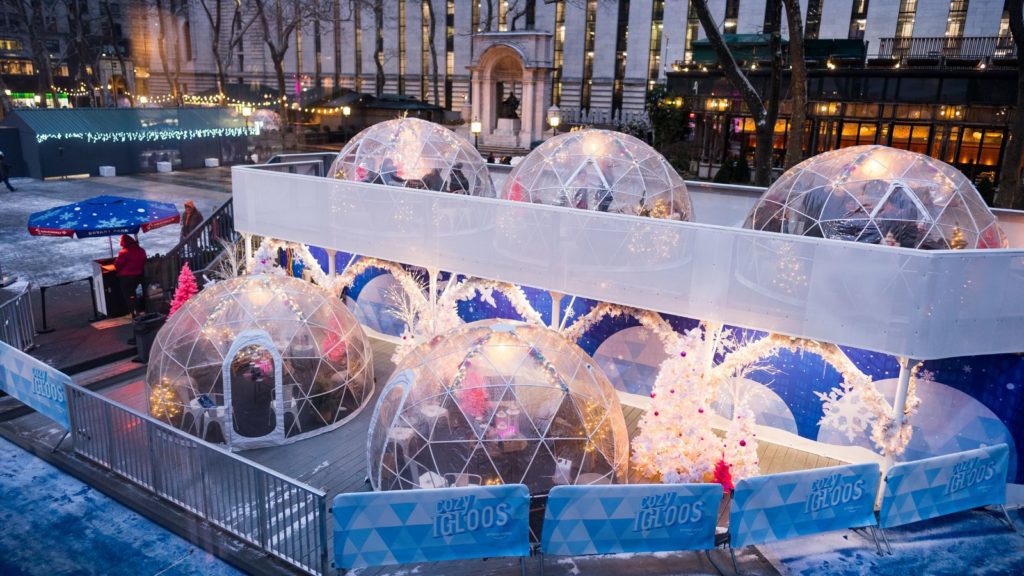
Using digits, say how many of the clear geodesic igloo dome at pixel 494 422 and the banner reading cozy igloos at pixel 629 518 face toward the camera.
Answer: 1

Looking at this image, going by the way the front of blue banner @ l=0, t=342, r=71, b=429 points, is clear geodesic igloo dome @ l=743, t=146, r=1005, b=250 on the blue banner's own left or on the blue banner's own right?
on the blue banner's own left

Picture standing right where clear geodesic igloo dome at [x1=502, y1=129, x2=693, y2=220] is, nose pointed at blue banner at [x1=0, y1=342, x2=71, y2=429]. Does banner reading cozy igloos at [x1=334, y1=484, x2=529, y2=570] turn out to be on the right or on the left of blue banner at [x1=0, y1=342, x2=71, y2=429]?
left

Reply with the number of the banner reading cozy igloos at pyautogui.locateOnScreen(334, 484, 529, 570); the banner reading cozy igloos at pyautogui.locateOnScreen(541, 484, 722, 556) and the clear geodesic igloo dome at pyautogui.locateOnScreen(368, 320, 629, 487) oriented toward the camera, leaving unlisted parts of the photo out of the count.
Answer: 2

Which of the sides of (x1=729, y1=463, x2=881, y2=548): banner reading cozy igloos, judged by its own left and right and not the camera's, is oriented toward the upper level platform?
back

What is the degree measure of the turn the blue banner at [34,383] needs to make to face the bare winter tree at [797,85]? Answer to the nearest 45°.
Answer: approximately 135° to its left

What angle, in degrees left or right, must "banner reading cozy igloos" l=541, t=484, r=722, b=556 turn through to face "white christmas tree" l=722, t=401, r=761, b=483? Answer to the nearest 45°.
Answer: approximately 135° to its left

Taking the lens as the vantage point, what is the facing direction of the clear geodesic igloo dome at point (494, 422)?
facing to the left of the viewer

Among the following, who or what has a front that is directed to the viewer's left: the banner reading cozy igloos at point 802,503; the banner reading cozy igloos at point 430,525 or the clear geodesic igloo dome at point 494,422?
the clear geodesic igloo dome

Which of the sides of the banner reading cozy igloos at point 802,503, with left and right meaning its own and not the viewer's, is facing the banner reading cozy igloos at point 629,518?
right

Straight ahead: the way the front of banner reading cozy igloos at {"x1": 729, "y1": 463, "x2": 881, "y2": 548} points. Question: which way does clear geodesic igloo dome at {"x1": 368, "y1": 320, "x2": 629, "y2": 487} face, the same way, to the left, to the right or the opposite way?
to the right

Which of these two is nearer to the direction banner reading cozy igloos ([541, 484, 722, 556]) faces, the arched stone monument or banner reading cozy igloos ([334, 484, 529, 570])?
the banner reading cozy igloos

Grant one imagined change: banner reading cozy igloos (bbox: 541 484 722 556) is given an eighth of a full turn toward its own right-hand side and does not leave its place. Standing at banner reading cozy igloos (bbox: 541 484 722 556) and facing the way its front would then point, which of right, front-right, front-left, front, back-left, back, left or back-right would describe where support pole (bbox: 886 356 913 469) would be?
back

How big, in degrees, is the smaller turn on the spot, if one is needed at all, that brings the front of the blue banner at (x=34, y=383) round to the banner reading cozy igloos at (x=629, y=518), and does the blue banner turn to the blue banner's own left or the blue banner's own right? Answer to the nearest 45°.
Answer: approximately 90° to the blue banner's own left
